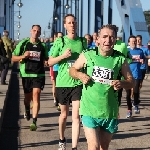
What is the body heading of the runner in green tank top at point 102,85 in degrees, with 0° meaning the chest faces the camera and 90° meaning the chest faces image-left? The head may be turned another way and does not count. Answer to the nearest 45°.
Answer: approximately 0°
